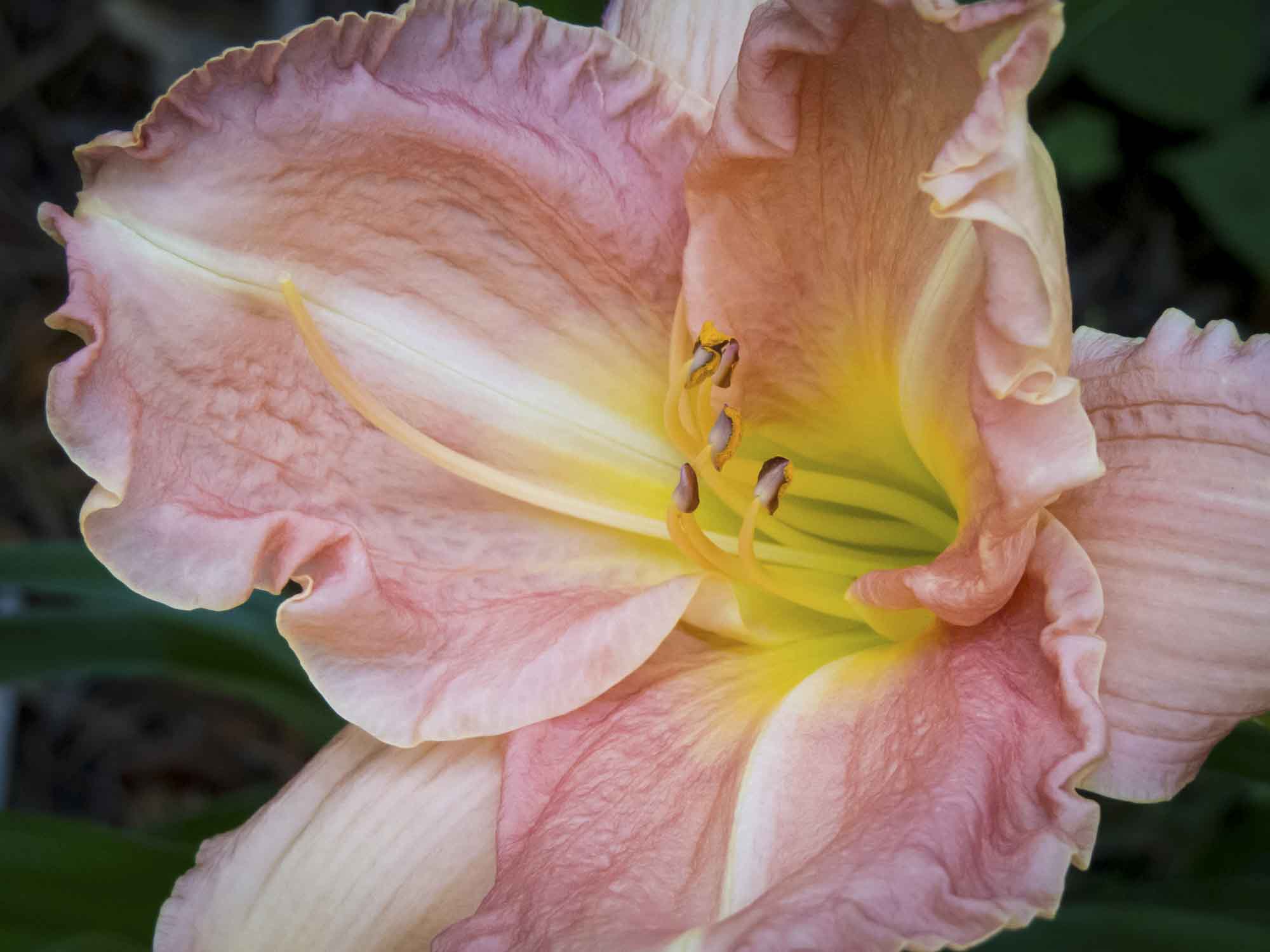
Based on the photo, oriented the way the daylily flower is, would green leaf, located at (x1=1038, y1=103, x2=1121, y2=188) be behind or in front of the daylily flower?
behind

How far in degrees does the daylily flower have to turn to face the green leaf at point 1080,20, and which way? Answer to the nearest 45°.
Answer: approximately 180°

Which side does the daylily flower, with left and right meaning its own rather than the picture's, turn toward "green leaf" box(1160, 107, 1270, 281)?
back
